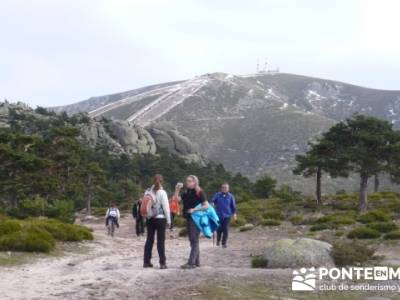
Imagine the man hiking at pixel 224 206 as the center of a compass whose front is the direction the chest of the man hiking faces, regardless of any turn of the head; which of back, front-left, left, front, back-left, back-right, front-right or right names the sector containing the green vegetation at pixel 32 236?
right

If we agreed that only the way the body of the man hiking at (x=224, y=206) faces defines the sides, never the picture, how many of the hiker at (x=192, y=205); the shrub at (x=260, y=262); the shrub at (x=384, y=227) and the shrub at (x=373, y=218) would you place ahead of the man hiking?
2

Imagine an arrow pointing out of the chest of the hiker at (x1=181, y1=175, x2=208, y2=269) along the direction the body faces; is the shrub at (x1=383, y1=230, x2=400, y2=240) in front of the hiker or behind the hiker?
behind

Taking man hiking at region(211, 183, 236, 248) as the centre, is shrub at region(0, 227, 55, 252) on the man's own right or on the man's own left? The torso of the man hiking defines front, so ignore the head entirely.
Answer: on the man's own right

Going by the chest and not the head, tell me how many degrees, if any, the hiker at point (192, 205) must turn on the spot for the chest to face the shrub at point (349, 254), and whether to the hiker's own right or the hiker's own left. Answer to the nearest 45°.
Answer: approximately 135° to the hiker's own left

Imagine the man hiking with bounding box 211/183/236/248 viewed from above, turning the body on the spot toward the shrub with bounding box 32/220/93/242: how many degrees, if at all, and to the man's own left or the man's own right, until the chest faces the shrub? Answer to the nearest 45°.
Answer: approximately 90° to the man's own right

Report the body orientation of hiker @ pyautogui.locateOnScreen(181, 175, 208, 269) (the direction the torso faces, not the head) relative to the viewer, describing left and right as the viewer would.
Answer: facing the viewer and to the left of the viewer

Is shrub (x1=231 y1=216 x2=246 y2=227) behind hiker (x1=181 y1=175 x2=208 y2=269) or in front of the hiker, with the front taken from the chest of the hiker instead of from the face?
behind

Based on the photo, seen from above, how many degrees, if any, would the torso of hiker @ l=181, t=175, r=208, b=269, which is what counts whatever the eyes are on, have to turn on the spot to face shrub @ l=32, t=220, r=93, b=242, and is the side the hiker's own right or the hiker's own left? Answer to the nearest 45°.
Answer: approximately 90° to the hiker's own right

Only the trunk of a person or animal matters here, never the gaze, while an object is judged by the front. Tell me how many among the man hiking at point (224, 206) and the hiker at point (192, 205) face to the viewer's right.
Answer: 0

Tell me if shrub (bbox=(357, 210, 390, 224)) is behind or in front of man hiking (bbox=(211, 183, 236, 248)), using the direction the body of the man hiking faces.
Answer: behind

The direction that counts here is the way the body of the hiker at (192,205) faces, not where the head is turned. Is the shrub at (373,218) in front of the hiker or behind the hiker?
behind

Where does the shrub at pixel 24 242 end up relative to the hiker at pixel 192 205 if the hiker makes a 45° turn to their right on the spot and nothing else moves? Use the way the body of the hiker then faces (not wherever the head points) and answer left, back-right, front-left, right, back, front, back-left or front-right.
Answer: front-right

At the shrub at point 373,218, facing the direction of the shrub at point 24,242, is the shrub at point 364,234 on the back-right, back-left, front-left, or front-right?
front-left

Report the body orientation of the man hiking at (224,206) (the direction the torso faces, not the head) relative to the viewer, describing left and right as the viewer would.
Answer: facing the viewer

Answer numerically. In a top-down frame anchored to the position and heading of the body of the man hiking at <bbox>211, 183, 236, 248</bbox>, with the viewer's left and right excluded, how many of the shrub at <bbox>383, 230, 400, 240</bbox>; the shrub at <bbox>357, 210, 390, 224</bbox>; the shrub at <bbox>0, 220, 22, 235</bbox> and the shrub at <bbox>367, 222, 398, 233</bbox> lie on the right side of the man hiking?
1
